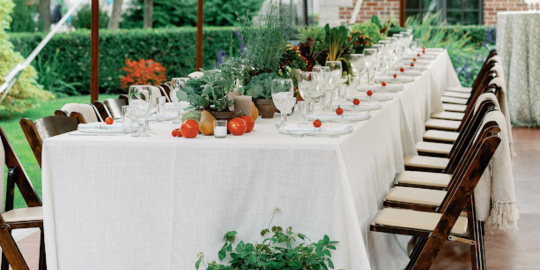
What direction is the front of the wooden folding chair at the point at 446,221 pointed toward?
to the viewer's left

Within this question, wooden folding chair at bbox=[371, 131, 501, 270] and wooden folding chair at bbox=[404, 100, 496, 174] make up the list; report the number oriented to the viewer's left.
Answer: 2

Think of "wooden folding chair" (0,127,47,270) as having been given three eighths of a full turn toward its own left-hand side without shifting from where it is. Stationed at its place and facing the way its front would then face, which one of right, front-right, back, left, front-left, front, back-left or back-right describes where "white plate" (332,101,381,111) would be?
back-right

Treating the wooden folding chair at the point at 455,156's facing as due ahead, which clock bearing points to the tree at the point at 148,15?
The tree is roughly at 2 o'clock from the wooden folding chair.

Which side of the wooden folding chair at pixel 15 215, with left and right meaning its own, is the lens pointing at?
right

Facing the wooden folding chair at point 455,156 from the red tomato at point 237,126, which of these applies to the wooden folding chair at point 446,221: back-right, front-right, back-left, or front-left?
front-right

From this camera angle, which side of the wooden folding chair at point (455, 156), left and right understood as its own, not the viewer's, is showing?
left

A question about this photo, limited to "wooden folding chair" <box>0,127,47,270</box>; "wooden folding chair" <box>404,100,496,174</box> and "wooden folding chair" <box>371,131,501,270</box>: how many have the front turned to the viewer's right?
1

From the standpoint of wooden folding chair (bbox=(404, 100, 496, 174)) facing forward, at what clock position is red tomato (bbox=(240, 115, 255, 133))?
The red tomato is roughly at 10 o'clock from the wooden folding chair.

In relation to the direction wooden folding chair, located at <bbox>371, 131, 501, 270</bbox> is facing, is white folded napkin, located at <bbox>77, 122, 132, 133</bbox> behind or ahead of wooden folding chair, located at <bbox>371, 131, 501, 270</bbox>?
ahead

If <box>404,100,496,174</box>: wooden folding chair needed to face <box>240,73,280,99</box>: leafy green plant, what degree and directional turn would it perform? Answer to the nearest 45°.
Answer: approximately 45° to its left

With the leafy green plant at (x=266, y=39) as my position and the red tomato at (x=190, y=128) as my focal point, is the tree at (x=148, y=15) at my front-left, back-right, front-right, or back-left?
back-right

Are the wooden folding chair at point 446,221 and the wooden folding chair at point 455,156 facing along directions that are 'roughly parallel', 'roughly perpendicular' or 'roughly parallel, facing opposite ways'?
roughly parallel

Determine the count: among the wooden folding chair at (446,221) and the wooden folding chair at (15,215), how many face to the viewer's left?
1

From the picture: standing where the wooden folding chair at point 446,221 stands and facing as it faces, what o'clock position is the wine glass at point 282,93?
The wine glass is roughly at 12 o'clock from the wooden folding chair.
